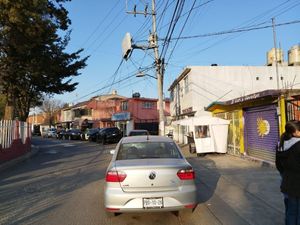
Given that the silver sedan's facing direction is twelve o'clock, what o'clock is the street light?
The street light is roughly at 12 o'clock from the silver sedan.

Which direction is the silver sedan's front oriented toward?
away from the camera

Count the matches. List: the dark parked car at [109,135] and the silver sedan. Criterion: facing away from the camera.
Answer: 1

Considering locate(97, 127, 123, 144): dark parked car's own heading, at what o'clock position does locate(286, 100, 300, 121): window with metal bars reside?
The window with metal bars is roughly at 10 o'clock from the dark parked car.

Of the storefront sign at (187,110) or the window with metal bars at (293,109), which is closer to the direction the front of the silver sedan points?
the storefront sign

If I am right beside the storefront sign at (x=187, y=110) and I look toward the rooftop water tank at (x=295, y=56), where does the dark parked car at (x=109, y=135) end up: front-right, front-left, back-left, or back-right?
back-left

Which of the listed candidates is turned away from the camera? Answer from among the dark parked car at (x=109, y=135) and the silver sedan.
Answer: the silver sedan
